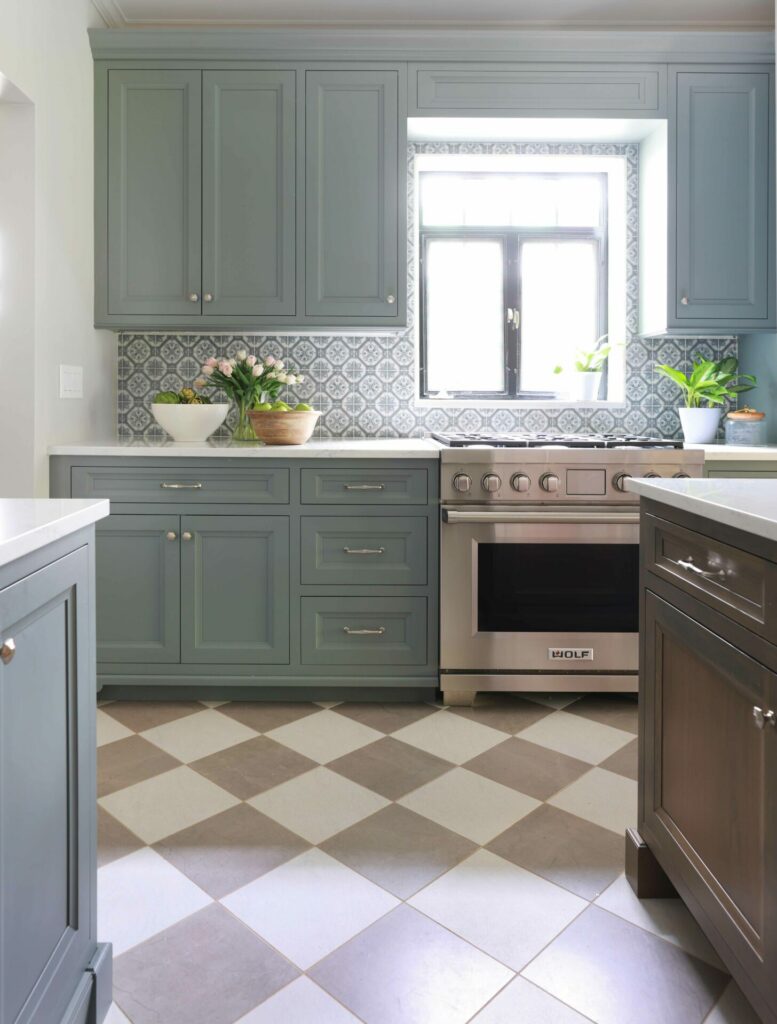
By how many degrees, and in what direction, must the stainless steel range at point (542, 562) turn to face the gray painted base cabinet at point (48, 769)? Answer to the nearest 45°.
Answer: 0° — it already faces it

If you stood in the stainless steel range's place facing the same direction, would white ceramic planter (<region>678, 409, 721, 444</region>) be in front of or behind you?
behind

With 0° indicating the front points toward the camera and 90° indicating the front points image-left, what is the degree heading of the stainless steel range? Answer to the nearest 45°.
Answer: approximately 0°

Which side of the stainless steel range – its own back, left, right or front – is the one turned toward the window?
back
